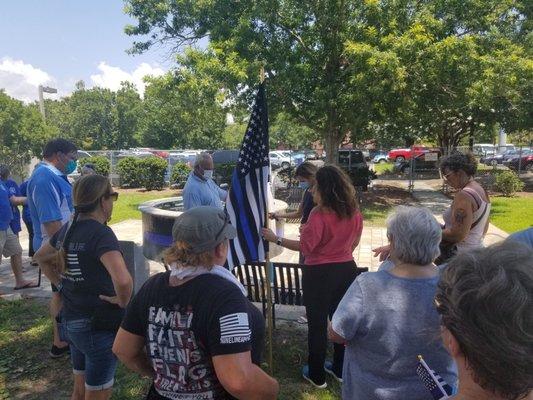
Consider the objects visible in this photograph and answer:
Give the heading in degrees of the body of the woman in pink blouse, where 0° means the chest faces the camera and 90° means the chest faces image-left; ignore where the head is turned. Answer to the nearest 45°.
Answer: approximately 135°

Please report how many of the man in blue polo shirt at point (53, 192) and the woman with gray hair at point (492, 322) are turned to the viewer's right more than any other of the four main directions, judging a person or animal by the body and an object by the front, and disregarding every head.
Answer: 1

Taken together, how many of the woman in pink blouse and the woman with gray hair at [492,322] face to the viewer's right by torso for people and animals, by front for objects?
0

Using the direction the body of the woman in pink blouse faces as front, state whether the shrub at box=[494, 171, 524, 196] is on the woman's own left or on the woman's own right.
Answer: on the woman's own right

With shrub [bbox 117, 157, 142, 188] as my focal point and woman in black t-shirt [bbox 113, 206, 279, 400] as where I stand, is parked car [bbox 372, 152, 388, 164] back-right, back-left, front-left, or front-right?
front-right

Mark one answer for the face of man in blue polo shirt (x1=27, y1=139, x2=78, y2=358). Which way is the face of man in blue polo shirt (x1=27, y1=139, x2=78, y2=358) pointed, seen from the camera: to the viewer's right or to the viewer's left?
to the viewer's right

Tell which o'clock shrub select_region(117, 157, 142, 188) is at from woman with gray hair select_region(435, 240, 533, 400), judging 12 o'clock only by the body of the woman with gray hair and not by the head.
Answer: The shrub is roughly at 12 o'clock from the woman with gray hair.

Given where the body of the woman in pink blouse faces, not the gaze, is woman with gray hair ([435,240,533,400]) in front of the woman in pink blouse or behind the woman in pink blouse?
behind

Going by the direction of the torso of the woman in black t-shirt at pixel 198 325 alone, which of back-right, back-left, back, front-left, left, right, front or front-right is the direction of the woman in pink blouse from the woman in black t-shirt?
front

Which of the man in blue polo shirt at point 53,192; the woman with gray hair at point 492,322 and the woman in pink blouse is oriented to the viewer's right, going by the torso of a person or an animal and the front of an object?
the man in blue polo shirt

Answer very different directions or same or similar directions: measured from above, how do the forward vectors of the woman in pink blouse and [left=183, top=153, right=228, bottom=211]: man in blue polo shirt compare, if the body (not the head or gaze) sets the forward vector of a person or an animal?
very different directions

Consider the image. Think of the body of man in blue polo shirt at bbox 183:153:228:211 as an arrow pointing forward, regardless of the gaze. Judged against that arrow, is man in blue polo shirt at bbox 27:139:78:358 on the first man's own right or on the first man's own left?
on the first man's own right

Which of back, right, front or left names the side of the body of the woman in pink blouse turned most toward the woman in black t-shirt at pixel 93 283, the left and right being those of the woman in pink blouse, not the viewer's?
left

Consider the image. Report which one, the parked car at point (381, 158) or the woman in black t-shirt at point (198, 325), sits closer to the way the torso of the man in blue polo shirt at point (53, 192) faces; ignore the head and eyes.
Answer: the parked car

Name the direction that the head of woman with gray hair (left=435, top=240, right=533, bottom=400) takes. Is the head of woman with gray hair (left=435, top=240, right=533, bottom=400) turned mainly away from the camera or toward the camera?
away from the camera

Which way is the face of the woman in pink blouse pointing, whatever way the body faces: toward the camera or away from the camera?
away from the camera

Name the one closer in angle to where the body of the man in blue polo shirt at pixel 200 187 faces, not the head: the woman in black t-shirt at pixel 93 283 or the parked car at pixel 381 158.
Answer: the woman in black t-shirt

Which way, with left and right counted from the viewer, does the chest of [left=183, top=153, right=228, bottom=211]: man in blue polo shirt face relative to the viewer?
facing the viewer and to the right of the viewer

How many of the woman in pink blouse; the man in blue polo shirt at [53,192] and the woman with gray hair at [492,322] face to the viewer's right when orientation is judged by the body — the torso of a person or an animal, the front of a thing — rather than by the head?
1
